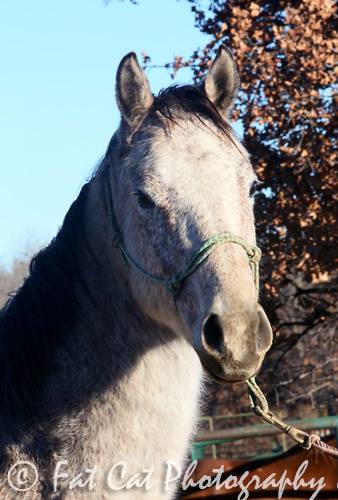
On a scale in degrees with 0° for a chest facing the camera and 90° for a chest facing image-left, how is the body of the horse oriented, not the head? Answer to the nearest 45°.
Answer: approximately 315°
